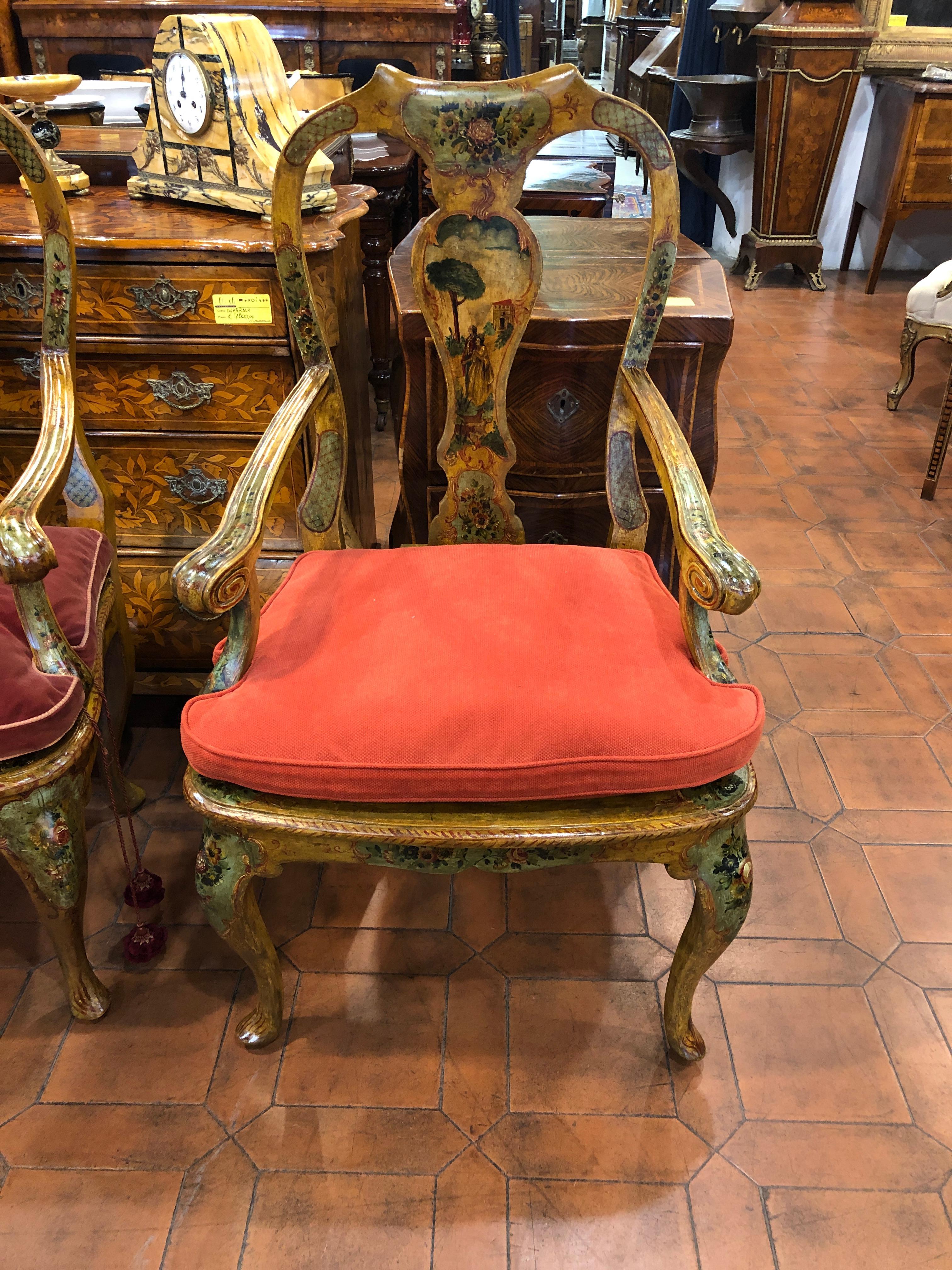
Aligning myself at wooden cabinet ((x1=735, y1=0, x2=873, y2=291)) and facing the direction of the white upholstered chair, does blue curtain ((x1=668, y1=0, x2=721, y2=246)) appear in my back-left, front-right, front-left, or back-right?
back-right

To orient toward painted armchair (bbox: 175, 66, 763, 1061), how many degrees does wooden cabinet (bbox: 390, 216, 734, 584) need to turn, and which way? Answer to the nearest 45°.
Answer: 0° — it already faces it

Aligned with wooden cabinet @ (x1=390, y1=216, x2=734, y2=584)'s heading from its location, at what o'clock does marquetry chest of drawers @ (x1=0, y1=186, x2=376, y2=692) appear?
The marquetry chest of drawers is roughly at 3 o'clock from the wooden cabinet.

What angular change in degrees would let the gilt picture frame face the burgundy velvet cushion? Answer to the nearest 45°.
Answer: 0° — it already faces it

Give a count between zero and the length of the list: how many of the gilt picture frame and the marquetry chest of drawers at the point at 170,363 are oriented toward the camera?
2

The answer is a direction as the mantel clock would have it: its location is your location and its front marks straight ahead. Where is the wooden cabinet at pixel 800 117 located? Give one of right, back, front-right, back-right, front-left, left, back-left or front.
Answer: back

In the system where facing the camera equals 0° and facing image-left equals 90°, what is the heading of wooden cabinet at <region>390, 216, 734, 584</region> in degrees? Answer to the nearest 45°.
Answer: approximately 0°

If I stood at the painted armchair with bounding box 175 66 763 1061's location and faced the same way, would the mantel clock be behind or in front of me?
behind

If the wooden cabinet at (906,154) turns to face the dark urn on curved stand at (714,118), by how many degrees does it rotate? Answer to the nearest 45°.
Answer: approximately 135° to its right
